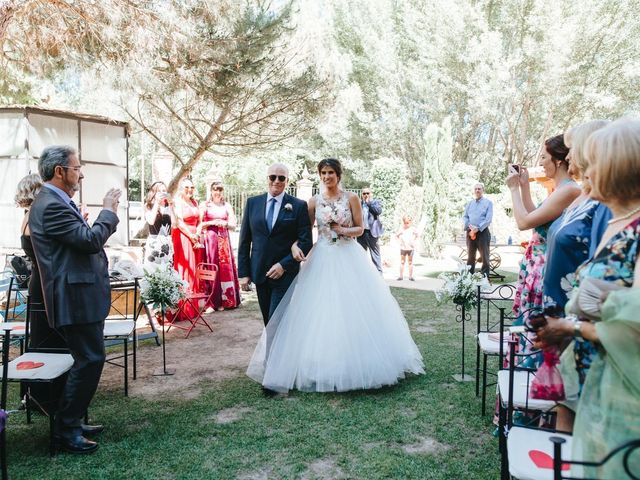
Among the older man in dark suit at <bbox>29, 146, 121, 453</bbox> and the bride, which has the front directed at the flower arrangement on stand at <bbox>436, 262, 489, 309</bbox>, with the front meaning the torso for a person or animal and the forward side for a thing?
the older man in dark suit

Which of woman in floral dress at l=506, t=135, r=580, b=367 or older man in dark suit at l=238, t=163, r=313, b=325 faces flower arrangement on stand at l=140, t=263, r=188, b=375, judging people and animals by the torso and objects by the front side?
the woman in floral dress

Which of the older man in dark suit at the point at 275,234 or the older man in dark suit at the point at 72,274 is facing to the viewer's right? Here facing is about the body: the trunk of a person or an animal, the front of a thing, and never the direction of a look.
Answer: the older man in dark suit at the point at 72,274

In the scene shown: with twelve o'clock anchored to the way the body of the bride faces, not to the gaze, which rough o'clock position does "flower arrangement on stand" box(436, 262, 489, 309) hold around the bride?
The flower arrangement on stand is roughly at 9 o'clock from the bride.

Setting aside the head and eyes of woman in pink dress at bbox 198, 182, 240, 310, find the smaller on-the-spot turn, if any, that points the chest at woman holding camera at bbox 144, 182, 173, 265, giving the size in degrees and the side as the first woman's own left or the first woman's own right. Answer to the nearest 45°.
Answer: approximately 45° to the first woman's own right

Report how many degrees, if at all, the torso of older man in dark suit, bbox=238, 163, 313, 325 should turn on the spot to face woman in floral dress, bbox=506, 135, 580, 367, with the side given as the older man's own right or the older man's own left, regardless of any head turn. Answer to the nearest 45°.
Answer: approximately 45° to the older man's own left

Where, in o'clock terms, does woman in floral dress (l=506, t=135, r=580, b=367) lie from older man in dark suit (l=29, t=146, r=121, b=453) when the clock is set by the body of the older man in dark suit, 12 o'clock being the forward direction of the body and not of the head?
The woman in floral dress is roughly at 1 o'clock from the older man in dark suit.

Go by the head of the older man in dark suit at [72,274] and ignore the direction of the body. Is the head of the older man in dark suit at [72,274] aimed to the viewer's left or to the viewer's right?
to the viewer's right

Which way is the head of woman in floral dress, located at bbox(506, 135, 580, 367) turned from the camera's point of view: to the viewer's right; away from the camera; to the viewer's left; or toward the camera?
to the viewer's left

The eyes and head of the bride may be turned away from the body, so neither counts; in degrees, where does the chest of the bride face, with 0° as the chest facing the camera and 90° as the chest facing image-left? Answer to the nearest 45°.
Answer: approximately 0°

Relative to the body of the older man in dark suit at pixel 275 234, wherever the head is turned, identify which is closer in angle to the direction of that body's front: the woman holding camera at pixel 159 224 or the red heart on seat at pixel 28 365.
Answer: the red heart on seat

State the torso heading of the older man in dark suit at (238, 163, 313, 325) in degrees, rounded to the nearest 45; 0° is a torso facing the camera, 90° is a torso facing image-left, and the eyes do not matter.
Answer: approximately 0°

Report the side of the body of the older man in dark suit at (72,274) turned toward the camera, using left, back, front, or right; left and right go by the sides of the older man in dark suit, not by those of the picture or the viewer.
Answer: right

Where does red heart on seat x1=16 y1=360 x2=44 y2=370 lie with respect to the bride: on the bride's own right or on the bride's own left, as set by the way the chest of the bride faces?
on the bride's own right

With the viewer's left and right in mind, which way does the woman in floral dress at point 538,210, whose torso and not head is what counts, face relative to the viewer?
facing to the left of the viewer

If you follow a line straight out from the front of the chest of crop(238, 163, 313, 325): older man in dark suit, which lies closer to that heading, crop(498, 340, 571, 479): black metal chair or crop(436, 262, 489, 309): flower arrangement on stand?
the black metal chair
